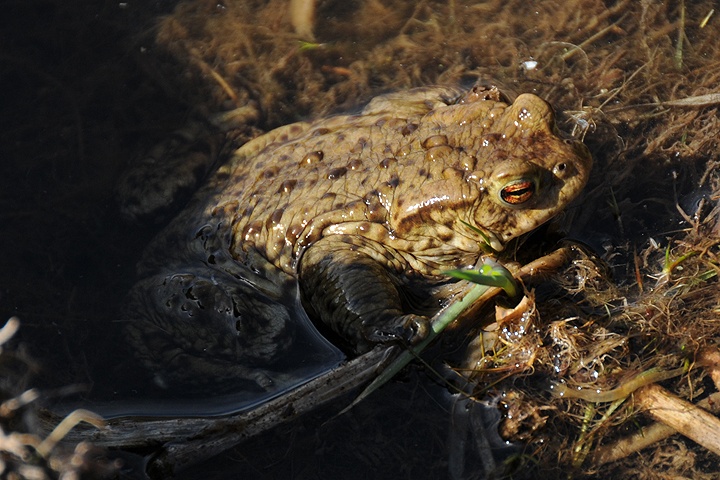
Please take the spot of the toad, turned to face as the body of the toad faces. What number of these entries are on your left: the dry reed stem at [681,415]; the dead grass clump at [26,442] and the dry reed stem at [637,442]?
0

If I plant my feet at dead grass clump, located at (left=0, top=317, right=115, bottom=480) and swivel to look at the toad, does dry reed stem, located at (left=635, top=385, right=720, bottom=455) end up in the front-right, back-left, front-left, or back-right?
front-right

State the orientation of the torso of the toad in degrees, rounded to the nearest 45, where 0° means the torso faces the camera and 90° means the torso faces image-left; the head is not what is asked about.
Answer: approximately 270°

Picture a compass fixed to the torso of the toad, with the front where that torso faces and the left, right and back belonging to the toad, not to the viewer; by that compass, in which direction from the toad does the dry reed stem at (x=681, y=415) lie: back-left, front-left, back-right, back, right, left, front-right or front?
front-right

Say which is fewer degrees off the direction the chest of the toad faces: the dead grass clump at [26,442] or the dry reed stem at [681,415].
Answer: the dry reed stem

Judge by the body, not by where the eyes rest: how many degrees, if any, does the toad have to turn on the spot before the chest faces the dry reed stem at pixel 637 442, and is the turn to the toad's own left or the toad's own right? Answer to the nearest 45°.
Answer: approximately 45° to the toad's own right

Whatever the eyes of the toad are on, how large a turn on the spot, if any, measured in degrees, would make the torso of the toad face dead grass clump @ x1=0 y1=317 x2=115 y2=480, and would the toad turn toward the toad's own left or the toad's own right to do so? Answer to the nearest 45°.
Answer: approximately 135° to the toad's own right
